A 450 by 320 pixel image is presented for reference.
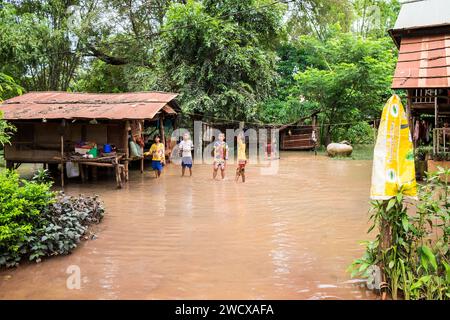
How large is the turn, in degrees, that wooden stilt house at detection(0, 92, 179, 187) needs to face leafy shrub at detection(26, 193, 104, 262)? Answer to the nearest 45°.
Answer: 0° — it already faces it

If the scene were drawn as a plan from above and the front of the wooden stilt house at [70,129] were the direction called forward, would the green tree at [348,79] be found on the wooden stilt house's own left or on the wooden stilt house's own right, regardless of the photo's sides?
on the wooden stilt house's own left

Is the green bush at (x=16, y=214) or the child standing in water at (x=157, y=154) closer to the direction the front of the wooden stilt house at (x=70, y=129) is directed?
the green bush

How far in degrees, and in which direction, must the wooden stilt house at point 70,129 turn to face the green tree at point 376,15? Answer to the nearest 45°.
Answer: approximately 135° to its left

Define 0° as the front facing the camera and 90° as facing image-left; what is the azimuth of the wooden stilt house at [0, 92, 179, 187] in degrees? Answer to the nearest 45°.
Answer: approximately 0°

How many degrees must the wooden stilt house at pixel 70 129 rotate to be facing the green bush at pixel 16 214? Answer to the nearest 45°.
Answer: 0° — it already faces it

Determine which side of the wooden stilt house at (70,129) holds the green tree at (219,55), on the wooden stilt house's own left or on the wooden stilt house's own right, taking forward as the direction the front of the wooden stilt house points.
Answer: on the wooden stilt house's own left

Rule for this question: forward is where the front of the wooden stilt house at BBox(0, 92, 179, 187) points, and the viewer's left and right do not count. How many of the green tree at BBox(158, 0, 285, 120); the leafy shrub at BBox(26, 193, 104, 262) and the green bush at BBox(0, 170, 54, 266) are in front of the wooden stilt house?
2

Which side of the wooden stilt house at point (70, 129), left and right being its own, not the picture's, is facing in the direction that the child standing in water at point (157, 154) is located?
left

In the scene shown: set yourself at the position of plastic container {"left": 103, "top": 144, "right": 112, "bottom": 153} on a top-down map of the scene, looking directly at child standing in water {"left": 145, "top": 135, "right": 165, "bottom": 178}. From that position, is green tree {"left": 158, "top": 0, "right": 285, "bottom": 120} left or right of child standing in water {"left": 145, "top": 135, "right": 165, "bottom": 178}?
left

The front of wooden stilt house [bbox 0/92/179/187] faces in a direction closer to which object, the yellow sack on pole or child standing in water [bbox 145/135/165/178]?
the yellow sack on pole
